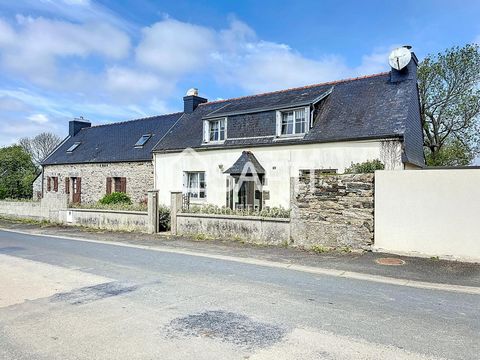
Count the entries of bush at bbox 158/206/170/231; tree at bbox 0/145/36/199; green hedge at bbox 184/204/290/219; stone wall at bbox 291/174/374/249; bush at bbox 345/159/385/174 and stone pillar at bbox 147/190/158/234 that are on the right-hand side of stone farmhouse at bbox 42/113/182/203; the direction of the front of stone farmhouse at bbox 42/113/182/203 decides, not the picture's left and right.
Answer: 1

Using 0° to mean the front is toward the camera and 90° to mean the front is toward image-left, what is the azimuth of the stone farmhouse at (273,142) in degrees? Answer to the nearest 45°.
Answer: approximately 45°

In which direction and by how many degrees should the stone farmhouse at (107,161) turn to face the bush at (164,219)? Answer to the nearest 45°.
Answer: approximately 45° to its left

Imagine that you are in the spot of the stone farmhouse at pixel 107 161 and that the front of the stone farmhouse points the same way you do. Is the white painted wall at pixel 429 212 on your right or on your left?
on your left

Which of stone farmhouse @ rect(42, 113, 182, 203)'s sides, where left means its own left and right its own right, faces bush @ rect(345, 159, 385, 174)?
left

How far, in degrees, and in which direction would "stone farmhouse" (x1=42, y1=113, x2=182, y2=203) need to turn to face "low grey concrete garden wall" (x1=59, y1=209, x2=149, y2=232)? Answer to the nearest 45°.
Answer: approximately 45° to its left

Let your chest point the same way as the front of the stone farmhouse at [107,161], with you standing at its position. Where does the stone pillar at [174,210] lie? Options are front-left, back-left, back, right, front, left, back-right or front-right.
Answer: front-left

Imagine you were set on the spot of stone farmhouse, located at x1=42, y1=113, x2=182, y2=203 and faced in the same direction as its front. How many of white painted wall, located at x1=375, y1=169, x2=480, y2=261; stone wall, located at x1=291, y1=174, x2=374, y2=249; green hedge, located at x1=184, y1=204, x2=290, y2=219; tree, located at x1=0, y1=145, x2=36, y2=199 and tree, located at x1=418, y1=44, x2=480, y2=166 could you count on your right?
1
